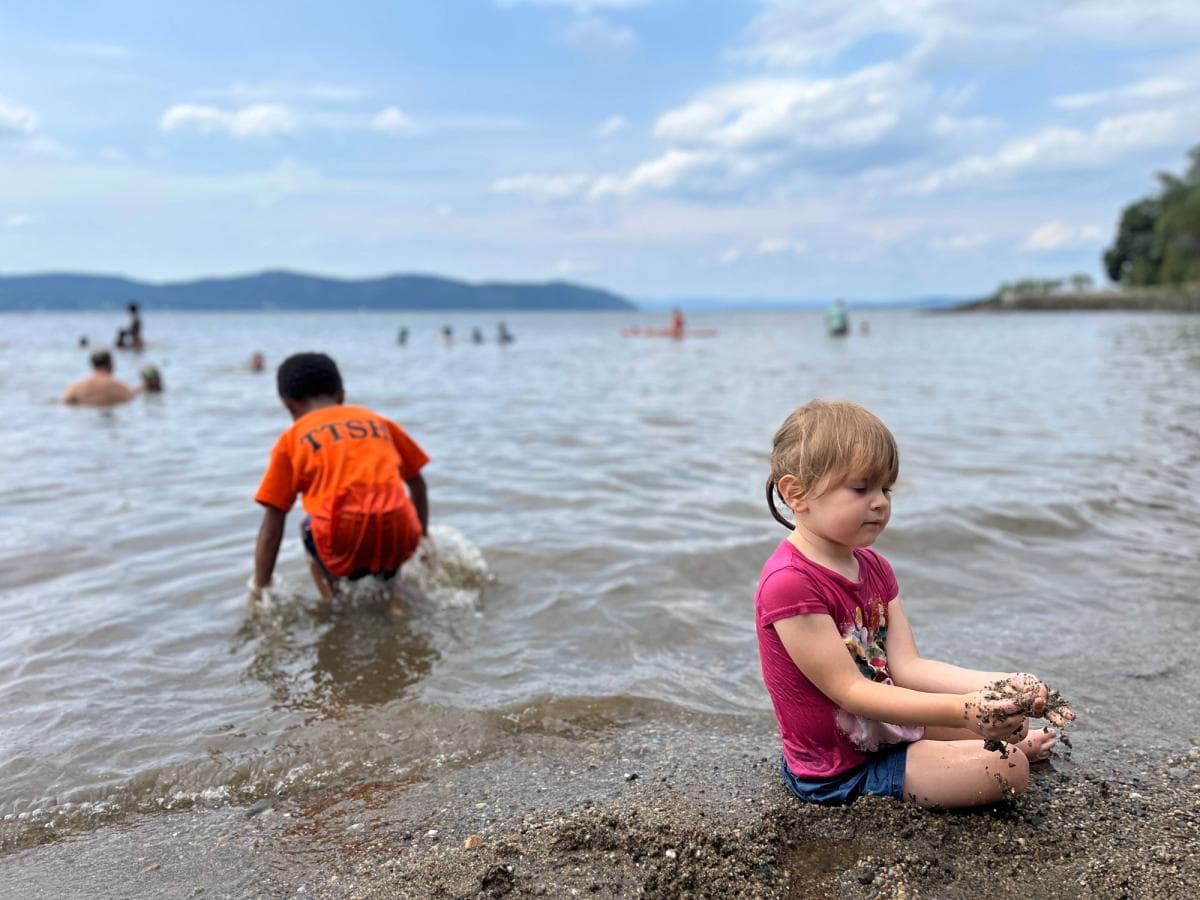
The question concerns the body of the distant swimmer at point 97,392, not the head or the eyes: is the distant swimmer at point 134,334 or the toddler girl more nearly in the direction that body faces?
the distant swimmer

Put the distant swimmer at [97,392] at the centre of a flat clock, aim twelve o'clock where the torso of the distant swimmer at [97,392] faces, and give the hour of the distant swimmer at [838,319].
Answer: the distant swimmer at [838,319] is roughly at 2 o'clock from the distant swimmer at [97,392].

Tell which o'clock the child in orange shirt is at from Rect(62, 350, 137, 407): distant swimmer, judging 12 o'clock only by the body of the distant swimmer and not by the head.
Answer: The child in orange shirt is roughly at 6 o'clock from the distant swimmer.

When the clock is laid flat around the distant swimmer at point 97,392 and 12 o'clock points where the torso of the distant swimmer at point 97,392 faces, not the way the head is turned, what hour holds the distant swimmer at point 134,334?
the distant swimmer at point 134,334 is roughly at 12 o'clock from the distant swimmer at point 97,392.

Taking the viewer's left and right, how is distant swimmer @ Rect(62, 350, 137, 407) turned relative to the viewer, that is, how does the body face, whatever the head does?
facing away from the viewer
